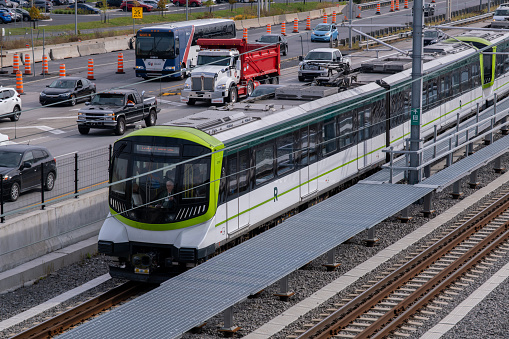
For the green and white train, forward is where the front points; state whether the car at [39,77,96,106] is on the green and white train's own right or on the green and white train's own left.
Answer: on the green and white train's own right

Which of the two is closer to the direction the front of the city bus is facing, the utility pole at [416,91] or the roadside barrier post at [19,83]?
the roadside barrier post

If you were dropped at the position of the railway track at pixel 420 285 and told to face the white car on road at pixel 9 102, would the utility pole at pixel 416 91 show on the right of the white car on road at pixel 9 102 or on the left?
right

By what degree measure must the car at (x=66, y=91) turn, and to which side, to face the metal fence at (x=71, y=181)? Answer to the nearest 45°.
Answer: approximately 45° to its left

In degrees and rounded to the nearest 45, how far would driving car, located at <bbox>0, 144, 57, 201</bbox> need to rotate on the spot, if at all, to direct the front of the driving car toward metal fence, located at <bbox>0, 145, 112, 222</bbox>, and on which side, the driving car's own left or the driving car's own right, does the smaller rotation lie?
approximately 90° to the driving car's own left

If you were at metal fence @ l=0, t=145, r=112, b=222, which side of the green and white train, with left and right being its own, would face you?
front

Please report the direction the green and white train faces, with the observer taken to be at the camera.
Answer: facing the viewer and to the left of the viewer
